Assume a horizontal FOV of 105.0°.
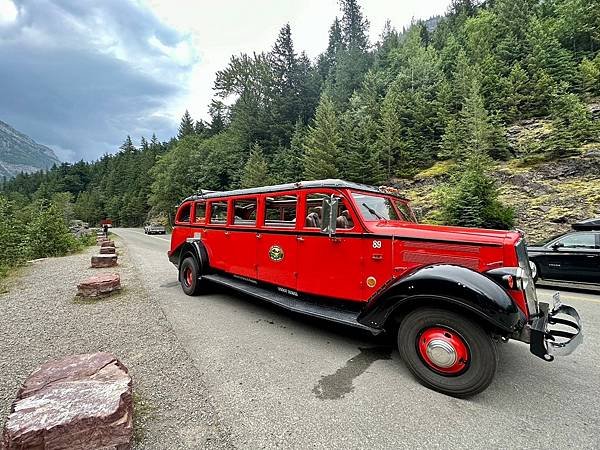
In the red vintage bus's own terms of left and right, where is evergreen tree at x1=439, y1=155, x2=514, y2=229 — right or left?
on its left

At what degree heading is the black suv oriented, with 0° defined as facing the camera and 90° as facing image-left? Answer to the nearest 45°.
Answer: approximately 90°

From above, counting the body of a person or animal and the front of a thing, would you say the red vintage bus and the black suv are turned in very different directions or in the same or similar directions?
very different directions

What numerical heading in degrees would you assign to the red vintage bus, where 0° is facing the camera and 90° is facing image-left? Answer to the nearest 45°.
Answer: approximately 315°

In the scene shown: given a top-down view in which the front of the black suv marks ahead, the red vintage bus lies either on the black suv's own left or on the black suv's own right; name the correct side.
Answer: on the black suv's own left

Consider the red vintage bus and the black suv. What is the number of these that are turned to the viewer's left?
1

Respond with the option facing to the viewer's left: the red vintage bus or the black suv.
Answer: the black suv

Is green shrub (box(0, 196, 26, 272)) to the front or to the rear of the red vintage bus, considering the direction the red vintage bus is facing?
to the rear
